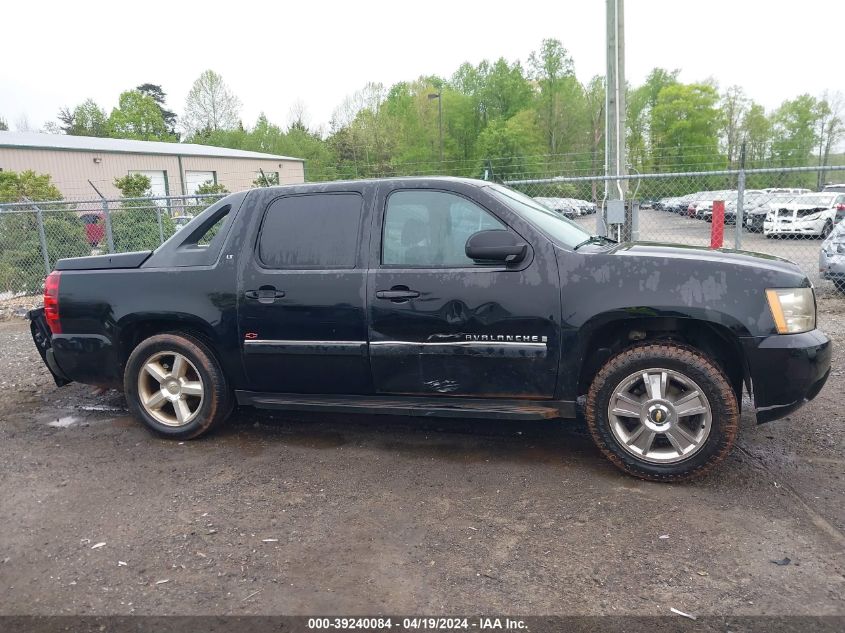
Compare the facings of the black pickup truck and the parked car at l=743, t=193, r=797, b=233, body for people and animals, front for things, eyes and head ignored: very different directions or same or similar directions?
very different directions

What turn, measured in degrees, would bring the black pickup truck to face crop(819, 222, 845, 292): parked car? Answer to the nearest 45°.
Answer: approximately 45° to its left

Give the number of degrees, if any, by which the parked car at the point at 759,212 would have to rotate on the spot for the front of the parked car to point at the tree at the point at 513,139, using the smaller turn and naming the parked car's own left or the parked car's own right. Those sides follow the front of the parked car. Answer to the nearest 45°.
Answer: approximately 90° to the parked car's own right

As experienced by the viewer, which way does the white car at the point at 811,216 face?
facing the viewer and to the left of the viewer

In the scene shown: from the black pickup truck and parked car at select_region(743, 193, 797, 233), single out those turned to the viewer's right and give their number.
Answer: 1

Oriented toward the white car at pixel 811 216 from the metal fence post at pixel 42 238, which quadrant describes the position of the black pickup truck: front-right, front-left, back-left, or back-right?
front-right

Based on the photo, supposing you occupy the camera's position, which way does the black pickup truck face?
facing to the right of the viewer

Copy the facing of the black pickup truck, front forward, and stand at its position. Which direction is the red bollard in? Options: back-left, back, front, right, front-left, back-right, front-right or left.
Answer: front-left

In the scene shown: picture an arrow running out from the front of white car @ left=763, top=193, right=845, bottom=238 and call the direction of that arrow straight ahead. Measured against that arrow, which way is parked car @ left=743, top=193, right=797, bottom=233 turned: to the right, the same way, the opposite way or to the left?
the same way

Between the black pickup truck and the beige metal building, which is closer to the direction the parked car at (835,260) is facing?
the black pickup truck

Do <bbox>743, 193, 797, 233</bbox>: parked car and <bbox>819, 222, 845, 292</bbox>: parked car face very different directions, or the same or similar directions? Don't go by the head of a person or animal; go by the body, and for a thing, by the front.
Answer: same or similar directions

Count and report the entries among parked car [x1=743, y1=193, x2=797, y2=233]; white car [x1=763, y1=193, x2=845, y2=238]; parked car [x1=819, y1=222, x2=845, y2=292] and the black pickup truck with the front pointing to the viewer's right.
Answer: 1

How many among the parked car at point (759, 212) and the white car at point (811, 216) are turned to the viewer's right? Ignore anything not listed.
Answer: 0

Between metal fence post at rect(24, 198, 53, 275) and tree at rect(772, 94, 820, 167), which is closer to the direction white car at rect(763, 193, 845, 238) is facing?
the metal fence post

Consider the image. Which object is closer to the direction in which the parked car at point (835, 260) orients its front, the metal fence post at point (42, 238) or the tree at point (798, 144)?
the metal fence post
